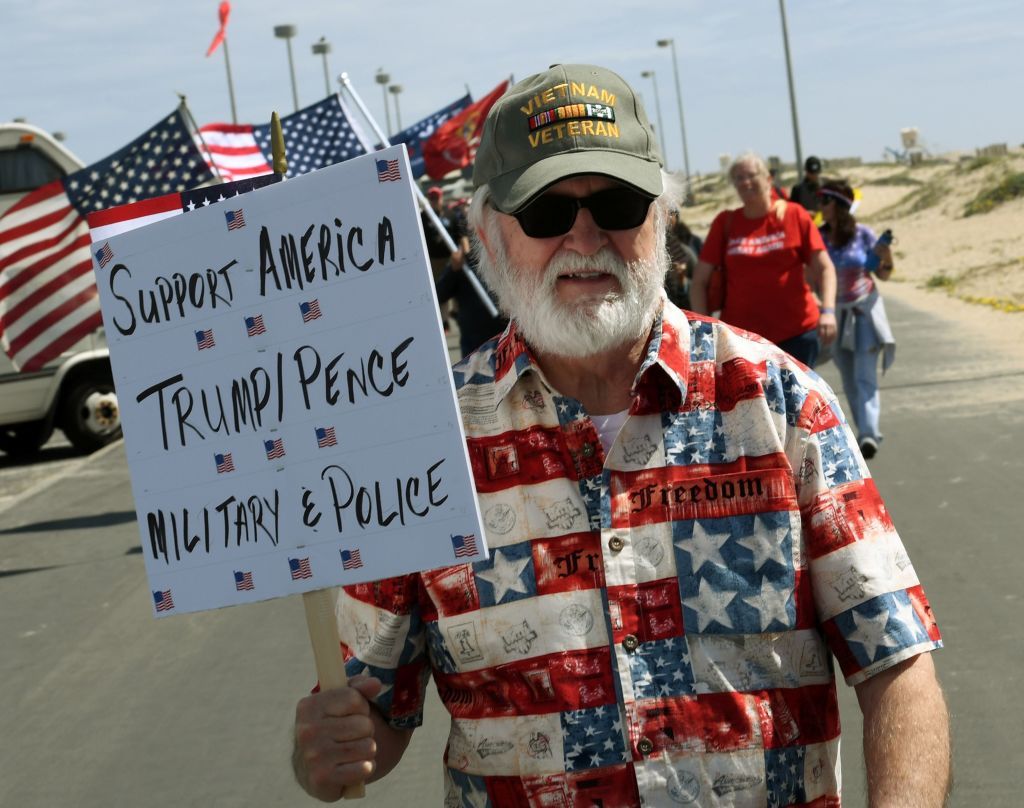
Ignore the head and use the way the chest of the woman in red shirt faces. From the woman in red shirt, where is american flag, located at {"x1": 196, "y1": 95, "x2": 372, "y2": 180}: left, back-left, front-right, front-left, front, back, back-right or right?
back-right

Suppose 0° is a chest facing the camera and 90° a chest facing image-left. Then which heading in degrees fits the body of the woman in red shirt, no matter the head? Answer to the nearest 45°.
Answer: approximately 0°

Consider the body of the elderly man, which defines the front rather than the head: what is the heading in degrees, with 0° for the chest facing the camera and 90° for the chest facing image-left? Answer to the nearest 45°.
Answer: approximately 0°

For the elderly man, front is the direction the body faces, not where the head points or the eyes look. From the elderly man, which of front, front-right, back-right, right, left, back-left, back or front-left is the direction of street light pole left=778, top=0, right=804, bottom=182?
back

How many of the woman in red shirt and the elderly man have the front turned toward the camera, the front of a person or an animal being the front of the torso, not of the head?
2

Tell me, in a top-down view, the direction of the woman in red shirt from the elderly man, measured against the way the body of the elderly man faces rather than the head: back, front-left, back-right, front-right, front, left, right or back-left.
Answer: back

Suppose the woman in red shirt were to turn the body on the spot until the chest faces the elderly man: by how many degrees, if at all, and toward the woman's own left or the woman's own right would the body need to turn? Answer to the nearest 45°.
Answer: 0° — they already face them

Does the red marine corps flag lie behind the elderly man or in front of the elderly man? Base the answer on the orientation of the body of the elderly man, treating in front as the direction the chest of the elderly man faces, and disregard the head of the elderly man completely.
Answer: behind

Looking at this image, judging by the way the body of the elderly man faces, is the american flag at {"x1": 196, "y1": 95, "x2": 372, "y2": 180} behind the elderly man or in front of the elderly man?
behind
